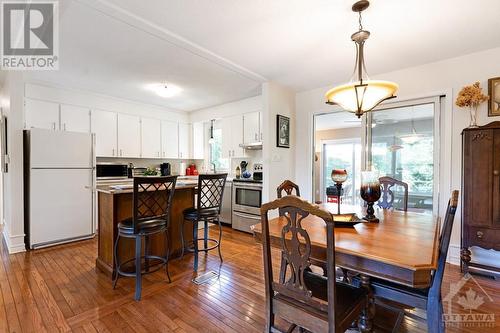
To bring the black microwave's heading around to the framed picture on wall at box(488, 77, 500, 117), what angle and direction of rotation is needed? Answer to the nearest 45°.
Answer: approximately 45° to its left

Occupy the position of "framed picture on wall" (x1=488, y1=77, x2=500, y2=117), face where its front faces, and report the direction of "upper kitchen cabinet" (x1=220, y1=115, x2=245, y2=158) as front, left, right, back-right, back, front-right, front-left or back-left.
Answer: right

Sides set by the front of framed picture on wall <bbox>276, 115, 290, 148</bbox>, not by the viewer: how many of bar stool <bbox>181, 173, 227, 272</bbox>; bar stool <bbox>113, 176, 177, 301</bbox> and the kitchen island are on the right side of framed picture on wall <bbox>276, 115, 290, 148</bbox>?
3

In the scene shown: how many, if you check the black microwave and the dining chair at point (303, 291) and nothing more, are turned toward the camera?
1

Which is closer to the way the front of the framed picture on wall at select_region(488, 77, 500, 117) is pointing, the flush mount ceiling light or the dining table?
the dining table

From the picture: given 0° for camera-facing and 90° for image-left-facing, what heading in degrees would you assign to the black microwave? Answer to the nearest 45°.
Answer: approximately 0°

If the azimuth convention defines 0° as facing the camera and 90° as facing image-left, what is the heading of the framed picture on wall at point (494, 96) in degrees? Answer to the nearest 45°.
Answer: approximately 0°

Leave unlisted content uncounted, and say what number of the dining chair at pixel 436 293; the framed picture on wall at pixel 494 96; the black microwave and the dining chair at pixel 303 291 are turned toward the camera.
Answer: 2

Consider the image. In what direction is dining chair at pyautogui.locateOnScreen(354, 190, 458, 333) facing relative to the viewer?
to the viewer's left

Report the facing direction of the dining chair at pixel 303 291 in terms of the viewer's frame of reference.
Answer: facing away from the viewer and to the right of the viewer

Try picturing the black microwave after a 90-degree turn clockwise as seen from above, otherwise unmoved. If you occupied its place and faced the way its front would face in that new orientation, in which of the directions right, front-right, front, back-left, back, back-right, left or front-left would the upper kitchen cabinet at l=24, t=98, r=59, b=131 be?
front

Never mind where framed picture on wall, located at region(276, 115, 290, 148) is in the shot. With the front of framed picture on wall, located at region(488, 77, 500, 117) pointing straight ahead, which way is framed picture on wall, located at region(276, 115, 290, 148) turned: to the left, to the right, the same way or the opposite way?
to the left

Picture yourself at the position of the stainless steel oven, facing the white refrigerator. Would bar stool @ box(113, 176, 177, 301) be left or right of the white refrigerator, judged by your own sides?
left
